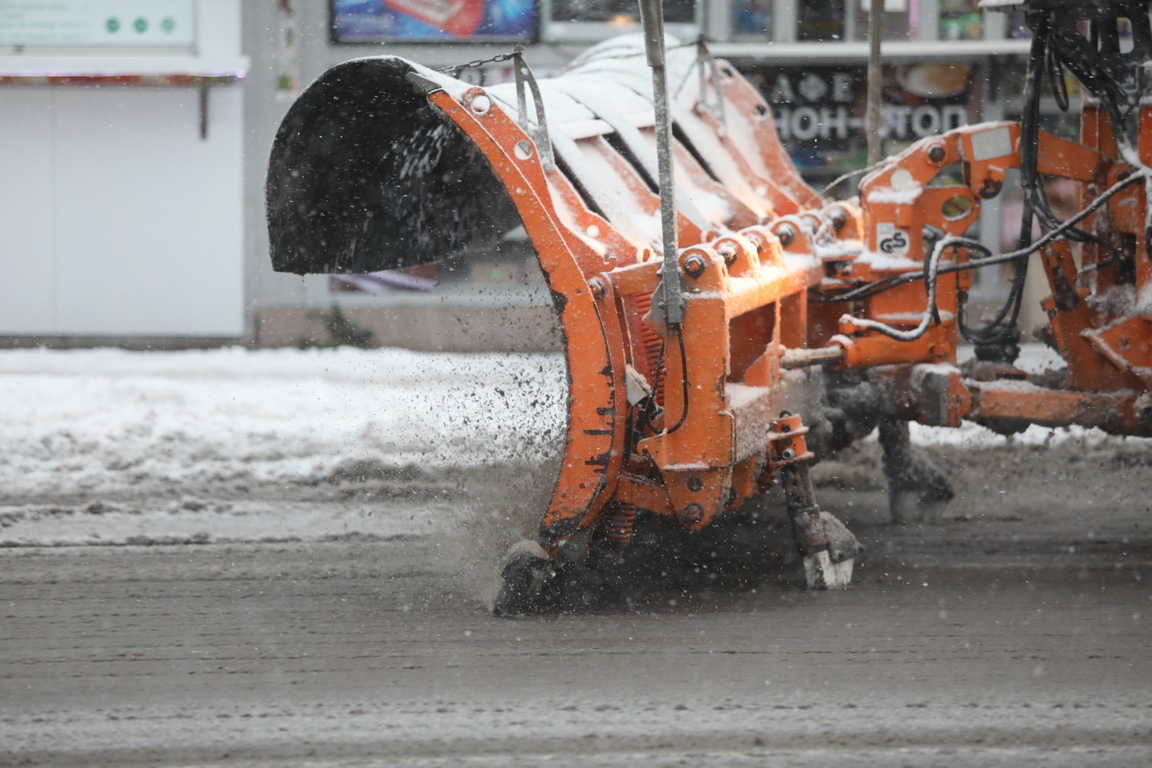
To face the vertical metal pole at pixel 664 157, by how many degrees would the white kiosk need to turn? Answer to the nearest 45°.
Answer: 0° — it already faces it

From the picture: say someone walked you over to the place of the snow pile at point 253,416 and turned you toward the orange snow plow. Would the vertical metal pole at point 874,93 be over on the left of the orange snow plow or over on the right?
left

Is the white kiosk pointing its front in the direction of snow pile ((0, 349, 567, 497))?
yes

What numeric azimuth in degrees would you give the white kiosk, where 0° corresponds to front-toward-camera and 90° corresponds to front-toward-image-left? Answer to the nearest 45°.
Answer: approximately 0°
